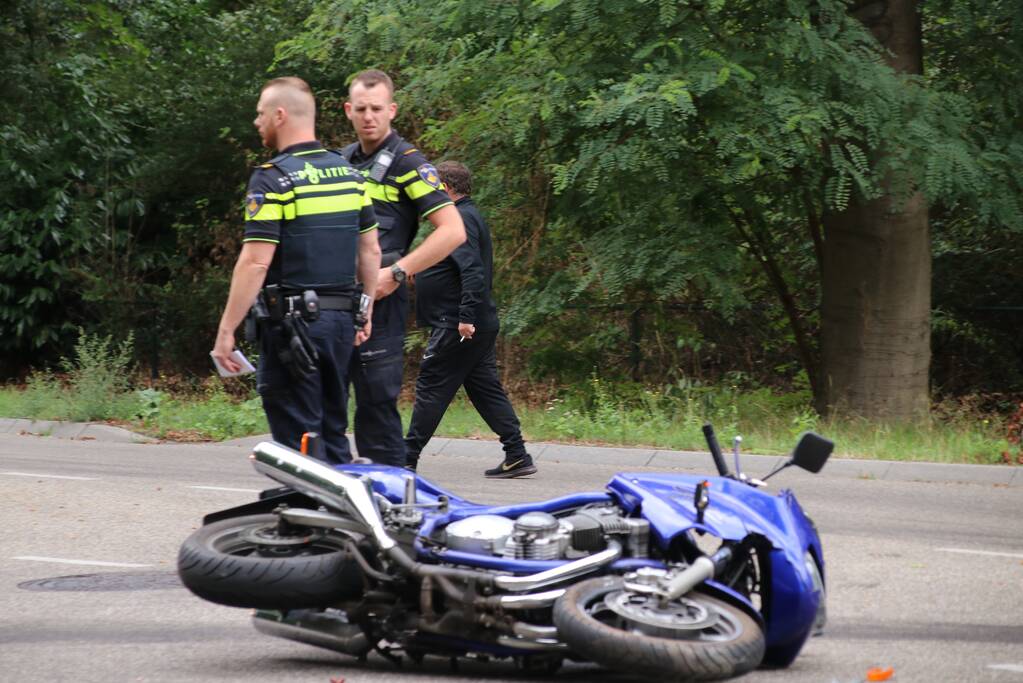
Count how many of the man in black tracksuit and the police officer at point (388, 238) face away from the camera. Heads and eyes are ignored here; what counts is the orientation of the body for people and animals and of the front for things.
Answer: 0

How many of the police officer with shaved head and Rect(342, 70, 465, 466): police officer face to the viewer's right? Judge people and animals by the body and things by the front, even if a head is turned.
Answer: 0

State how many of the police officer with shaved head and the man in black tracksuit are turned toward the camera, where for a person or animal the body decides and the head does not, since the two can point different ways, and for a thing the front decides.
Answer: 0

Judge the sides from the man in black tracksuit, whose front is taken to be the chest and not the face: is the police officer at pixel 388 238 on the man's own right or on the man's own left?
on the man's own left

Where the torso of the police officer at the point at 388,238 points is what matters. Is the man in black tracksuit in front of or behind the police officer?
behind

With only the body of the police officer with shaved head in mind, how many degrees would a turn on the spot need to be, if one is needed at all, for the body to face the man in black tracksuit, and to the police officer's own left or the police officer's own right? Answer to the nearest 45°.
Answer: approximately 45° to the police officer's own right

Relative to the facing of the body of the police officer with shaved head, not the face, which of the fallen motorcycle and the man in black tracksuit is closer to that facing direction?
the man in black tracksuit

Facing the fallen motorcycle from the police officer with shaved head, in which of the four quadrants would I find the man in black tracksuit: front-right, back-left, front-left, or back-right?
back-left

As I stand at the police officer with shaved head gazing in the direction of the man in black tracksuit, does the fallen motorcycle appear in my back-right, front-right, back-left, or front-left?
back-right

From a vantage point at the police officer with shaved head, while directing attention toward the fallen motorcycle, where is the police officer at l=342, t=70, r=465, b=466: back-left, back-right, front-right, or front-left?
back-left
